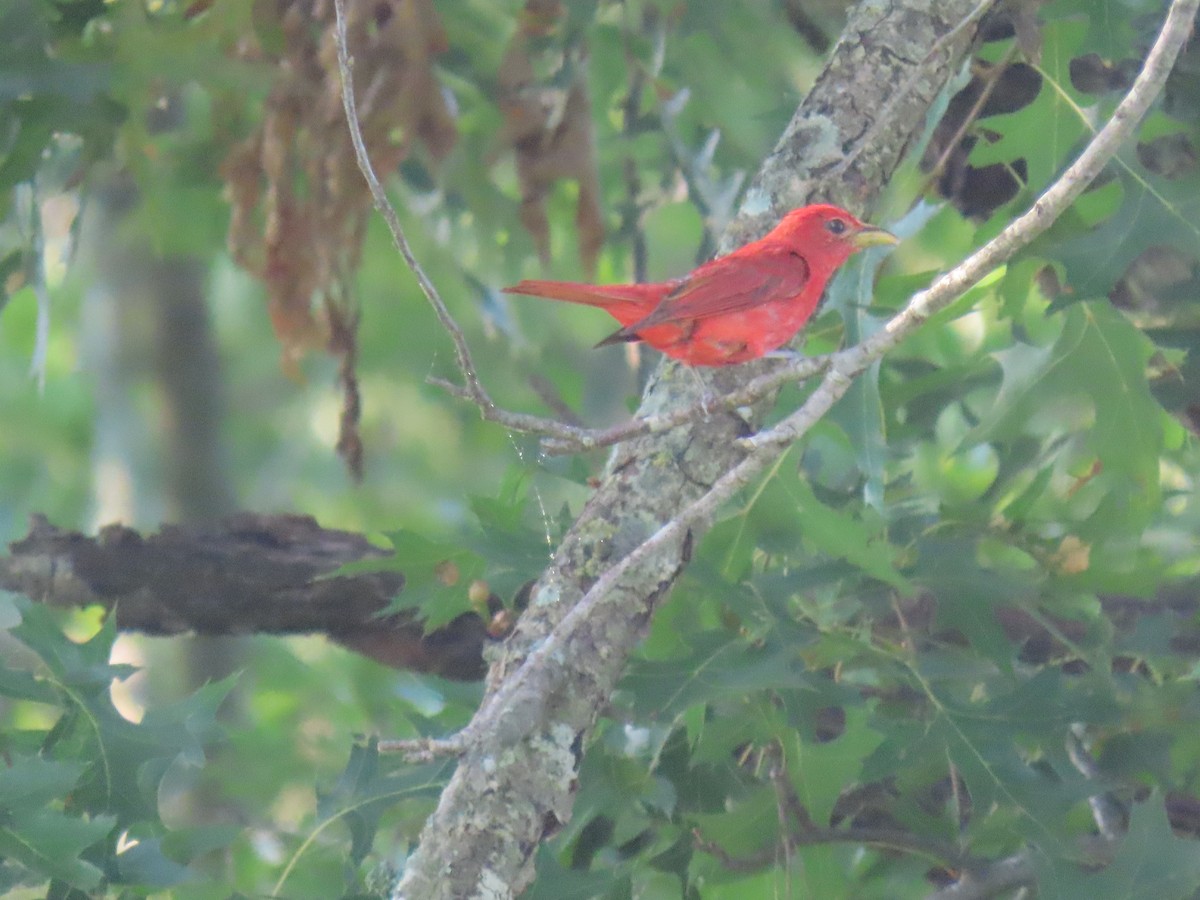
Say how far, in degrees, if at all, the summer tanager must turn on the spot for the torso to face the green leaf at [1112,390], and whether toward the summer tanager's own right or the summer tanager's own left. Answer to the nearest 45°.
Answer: approximately 45° to the summer tanager's own left

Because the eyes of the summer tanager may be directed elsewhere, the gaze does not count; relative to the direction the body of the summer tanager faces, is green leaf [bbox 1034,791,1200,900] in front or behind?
in front

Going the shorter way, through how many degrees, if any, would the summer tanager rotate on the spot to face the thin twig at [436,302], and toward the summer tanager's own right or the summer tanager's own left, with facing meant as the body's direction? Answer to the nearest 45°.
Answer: approximately 135° to the summer tanager's own right

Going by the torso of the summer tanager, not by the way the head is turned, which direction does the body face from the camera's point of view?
to the viewer's right

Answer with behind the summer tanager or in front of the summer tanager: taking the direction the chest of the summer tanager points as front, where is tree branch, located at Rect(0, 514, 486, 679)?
behind

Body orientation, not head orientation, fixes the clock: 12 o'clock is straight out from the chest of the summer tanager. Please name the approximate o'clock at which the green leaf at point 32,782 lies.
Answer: The green leaf is roughly at 5 o'clock from the summer tanager.

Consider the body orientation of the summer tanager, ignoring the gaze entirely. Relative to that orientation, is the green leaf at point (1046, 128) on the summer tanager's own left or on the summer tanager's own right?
on the summer tanager's own left
